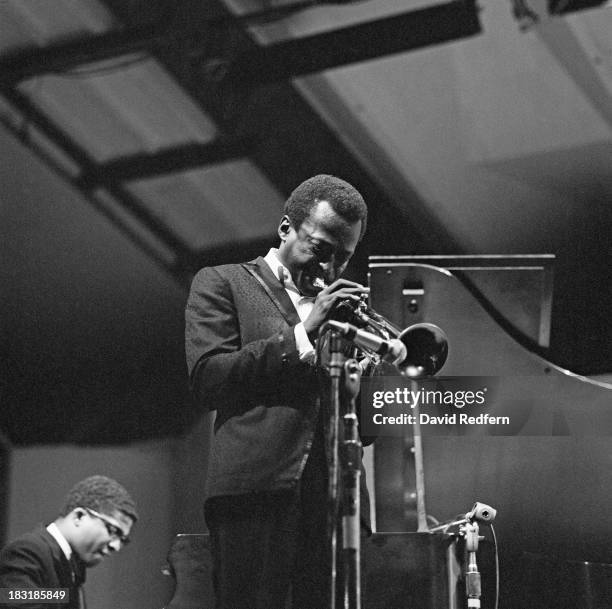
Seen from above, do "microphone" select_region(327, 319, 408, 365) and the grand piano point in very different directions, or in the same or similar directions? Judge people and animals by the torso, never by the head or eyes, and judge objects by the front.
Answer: very different directions

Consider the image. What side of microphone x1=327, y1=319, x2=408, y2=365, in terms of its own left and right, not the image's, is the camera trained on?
right

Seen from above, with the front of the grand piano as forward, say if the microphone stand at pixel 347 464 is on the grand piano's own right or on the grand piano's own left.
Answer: on the grand piano's own left

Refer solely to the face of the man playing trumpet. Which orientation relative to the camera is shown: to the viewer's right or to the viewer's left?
to the viewer's right

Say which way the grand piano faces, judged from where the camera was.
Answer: facing to the left of the viewer

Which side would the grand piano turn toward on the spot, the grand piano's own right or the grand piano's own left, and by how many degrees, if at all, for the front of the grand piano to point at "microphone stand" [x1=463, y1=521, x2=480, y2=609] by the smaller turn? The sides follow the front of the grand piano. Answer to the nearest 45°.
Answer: approximately 90° to the grand piano's own left

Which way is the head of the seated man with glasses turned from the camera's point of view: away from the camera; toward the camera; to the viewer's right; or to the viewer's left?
to the viewer's right

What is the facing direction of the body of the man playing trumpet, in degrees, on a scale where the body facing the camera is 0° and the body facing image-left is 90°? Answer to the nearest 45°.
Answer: approximately 315°

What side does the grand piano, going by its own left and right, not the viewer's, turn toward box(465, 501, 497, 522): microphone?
left
